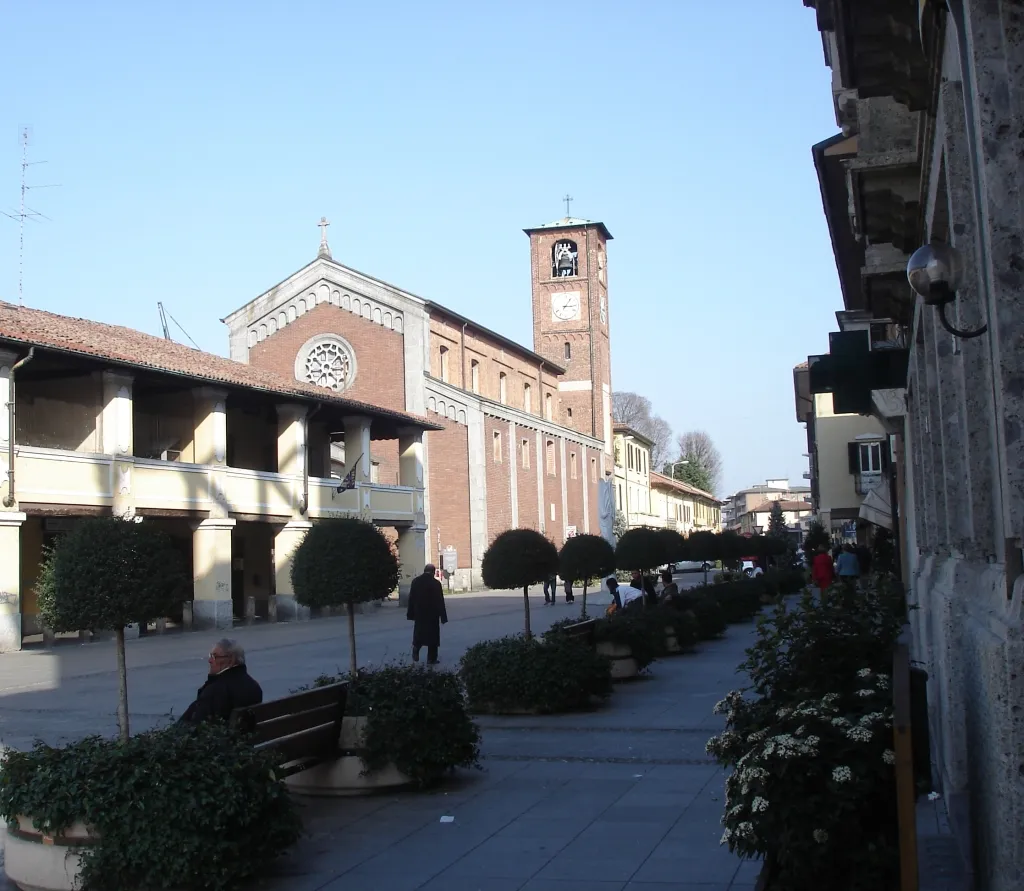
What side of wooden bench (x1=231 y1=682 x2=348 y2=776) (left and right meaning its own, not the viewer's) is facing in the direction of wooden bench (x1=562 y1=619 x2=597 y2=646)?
right

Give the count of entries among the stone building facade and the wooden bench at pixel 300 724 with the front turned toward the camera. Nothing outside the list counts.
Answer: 0

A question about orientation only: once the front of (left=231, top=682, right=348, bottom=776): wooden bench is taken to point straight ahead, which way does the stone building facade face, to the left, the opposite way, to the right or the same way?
the same way

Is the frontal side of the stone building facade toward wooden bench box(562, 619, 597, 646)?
no

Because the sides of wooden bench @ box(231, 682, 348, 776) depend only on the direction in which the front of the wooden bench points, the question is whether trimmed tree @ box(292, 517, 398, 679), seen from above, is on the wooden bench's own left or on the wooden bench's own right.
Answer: on the wooden bench's own right

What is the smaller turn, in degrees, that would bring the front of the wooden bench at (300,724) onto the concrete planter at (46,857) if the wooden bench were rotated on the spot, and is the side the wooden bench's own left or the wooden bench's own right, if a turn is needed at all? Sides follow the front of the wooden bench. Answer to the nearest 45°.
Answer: approximately 90° to the wooden bench's own left

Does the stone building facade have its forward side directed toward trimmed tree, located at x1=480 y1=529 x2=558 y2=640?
no

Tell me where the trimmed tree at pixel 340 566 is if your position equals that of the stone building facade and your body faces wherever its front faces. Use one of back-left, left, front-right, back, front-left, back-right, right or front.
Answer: front-right

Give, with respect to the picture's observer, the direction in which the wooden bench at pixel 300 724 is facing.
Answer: facing away from the viewer and to the left of the viewer

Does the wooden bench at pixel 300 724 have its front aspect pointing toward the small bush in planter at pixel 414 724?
no

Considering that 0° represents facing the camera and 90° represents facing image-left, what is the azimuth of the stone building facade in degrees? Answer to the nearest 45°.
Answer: approximately 90°
